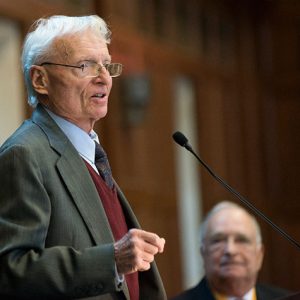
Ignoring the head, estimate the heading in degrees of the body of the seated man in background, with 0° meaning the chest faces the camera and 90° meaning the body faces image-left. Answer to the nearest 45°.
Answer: approximately 0°
